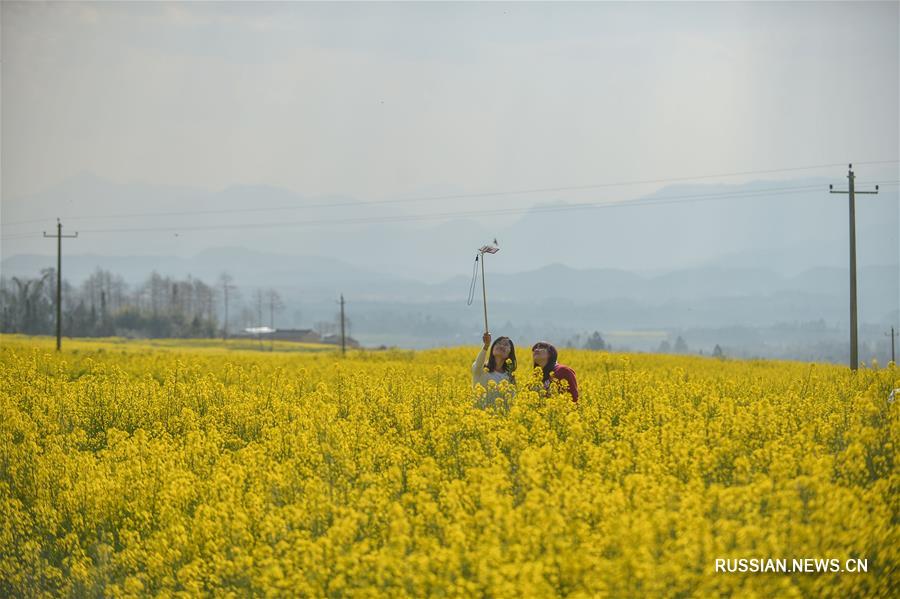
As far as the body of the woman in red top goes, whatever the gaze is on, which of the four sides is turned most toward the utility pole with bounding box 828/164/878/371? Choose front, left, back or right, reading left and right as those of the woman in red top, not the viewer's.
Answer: back

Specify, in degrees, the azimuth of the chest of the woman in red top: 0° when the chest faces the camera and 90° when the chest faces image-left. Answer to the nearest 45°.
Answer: approximately 45°

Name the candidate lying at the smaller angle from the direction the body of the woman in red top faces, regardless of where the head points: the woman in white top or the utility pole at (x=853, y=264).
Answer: the woman in white top
